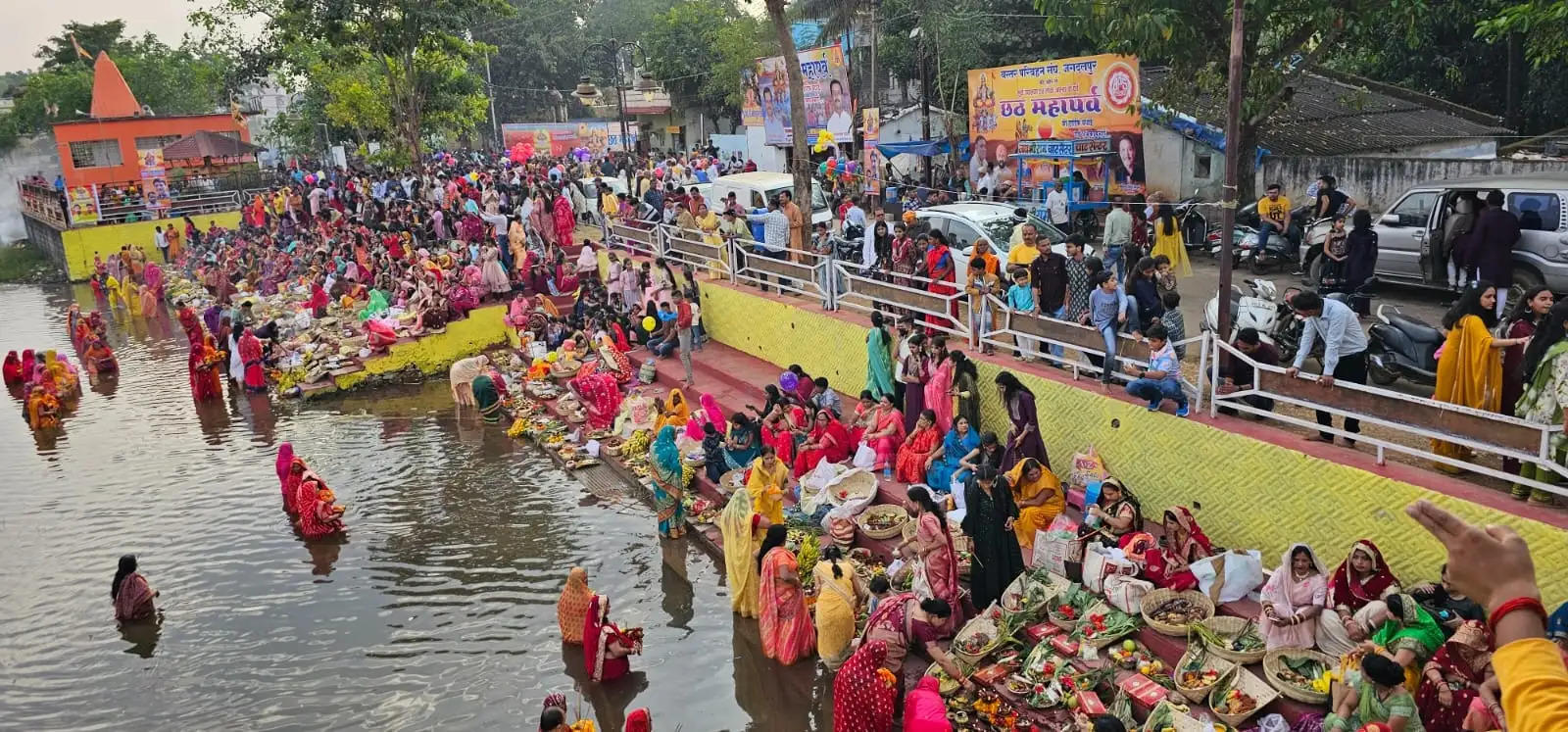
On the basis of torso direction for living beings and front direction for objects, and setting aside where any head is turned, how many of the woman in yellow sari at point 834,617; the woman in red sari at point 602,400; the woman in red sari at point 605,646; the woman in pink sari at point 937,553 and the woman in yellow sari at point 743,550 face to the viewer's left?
2

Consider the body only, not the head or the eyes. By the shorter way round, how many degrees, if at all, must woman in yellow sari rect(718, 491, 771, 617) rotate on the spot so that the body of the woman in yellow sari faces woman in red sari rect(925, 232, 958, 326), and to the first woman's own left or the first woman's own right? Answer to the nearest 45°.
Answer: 0° — they already face them

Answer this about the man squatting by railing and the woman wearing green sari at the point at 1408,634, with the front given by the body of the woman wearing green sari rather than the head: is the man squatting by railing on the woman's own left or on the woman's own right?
on the woman's own right

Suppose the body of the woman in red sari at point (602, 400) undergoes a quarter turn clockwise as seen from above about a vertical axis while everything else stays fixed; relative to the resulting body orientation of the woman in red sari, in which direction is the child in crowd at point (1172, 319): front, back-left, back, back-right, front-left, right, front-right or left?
back-right

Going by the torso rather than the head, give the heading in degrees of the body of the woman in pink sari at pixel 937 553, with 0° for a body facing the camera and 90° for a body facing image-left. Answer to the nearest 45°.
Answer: approximately 90°

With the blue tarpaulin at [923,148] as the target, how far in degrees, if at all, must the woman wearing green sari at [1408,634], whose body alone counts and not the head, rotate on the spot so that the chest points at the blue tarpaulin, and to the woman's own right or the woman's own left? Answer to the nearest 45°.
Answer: approximately 90° to the woman's own right

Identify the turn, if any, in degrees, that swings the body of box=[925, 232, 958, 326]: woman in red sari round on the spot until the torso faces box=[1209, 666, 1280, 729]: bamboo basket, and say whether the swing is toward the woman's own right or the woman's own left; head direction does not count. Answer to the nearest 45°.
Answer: approximately 45° to the woman's own left

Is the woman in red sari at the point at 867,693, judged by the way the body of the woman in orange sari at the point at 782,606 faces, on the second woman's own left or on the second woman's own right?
on the second woman's own right

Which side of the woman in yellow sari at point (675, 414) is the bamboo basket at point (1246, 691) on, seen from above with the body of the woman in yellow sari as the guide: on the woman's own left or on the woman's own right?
on the woman's own left

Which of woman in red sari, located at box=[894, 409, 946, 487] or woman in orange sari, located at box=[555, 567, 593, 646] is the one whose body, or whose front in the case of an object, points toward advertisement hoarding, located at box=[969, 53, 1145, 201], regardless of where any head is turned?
the woman in orange sari

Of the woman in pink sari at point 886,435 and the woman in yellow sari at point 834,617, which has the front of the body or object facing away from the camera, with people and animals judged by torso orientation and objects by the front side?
the woman in yellow sari
